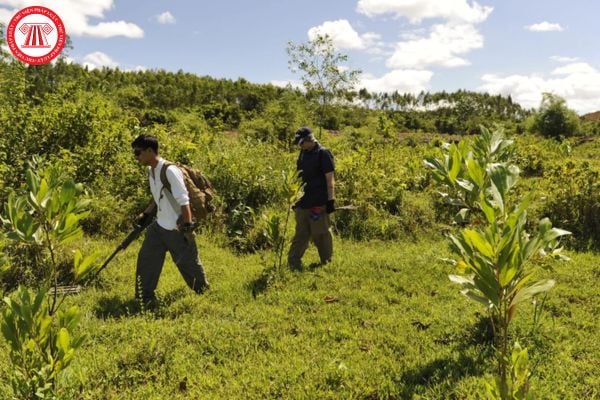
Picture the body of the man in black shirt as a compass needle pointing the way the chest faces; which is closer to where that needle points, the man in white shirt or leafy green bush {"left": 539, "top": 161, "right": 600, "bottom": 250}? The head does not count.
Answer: the man in white shirt

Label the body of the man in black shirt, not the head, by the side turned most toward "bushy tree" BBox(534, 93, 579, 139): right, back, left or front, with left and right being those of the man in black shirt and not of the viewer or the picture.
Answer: back

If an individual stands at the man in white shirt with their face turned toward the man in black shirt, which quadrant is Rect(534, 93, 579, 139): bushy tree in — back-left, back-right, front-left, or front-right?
front-left

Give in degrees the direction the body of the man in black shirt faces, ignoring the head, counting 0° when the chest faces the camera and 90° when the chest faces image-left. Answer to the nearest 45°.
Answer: approximately 45°

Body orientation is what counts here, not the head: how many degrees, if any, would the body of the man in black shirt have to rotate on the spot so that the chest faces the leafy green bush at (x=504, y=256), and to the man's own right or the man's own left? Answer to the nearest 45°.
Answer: approximately 45° to the man's own left

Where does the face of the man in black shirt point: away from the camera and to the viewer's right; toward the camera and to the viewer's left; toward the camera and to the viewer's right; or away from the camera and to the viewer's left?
toward the camera and to the viewer's left

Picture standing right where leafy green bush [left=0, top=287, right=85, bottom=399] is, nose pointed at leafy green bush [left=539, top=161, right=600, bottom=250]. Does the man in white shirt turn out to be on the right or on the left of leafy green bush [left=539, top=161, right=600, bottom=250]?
left

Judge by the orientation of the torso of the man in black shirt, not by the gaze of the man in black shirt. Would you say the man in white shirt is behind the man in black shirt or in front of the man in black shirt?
in front
